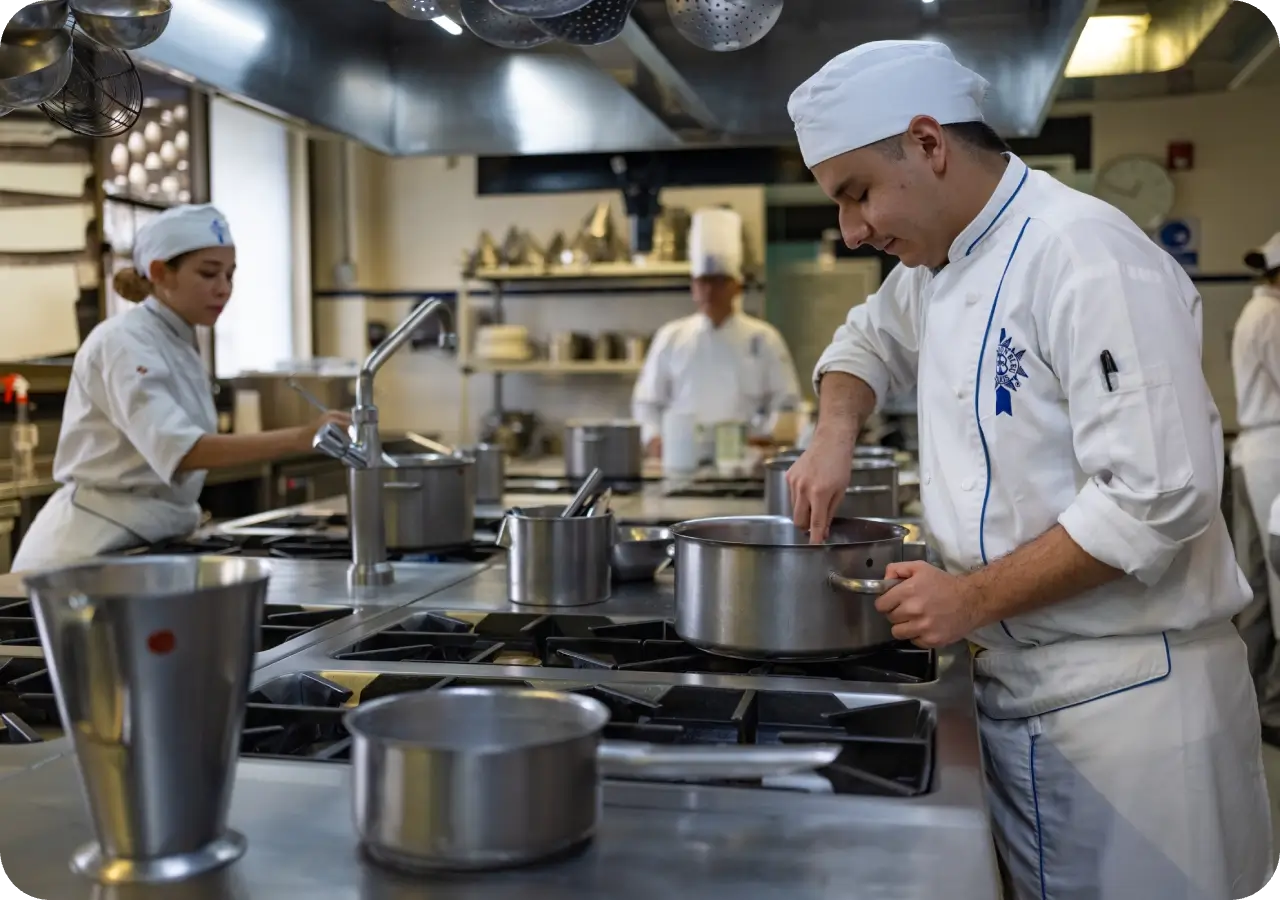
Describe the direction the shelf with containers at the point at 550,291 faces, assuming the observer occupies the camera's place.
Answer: facing the viewer

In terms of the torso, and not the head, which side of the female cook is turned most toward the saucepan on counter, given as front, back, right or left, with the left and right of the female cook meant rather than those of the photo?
right

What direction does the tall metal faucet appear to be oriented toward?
to the viewer's right

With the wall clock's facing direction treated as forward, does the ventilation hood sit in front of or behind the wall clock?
in front

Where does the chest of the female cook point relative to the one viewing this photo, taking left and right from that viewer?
facing to the right of the viewer

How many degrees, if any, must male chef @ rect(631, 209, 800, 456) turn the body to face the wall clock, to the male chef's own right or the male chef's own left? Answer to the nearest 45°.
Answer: approximately 135° to the male chef's own left

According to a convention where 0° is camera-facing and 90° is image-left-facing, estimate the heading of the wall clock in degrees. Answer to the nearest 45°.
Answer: approximately 0°

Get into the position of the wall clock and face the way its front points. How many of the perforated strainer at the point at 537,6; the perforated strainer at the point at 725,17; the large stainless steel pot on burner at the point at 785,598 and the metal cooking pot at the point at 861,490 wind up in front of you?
4

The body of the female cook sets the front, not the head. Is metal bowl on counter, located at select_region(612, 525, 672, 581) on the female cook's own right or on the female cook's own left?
on the female cook's own right

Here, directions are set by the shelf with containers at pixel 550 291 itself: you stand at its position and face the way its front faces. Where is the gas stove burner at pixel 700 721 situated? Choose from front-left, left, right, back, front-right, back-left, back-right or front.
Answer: front

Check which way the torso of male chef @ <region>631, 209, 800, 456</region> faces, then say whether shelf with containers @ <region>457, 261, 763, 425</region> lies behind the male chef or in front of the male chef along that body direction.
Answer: behind

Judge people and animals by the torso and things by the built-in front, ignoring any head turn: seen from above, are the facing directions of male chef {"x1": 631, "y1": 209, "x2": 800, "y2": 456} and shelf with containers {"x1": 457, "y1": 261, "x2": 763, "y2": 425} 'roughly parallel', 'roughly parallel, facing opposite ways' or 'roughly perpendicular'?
roughly parallel

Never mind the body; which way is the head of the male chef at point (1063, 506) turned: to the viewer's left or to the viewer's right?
to the viewer's left

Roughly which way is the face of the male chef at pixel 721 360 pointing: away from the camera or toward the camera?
toward the camera

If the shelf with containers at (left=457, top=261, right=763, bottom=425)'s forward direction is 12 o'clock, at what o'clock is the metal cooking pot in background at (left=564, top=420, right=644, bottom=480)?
The metal cooking pot in background is roughly at 12 o'clock from the shelf with containers.

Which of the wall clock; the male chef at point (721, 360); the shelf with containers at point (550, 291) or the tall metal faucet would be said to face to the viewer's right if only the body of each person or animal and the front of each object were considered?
the tall metal faucet
